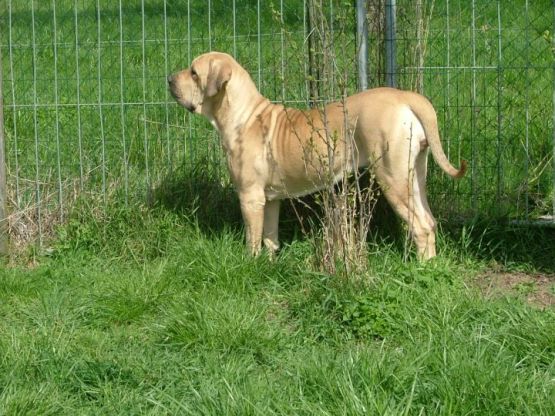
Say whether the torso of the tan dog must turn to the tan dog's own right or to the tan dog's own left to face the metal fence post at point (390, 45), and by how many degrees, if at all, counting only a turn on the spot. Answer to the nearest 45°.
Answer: approximately 135° to the tan dog's own right

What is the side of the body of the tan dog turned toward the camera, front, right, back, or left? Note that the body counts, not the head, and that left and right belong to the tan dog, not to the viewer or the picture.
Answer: left

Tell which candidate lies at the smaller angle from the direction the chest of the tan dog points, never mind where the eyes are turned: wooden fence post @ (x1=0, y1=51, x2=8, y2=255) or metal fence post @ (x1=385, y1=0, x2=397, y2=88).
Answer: the wooden fence post

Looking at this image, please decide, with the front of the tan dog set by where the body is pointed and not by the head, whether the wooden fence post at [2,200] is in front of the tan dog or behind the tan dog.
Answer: in front

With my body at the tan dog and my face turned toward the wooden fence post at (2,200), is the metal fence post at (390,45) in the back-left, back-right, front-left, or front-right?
back-right
